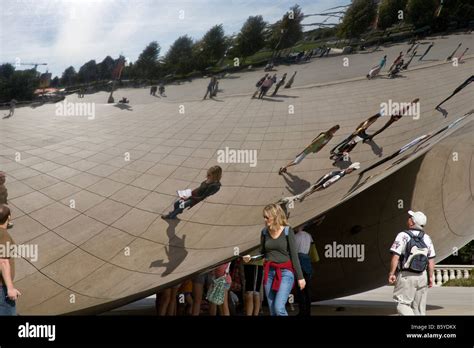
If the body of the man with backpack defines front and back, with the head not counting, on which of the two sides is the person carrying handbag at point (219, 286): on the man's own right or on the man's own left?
on the man's own left

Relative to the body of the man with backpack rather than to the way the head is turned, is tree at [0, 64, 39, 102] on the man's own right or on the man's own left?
on the man's own left

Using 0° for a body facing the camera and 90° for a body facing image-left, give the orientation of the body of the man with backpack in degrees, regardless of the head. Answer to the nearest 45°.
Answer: approximately 135°

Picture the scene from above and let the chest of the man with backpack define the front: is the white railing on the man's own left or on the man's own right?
on the man's own right
